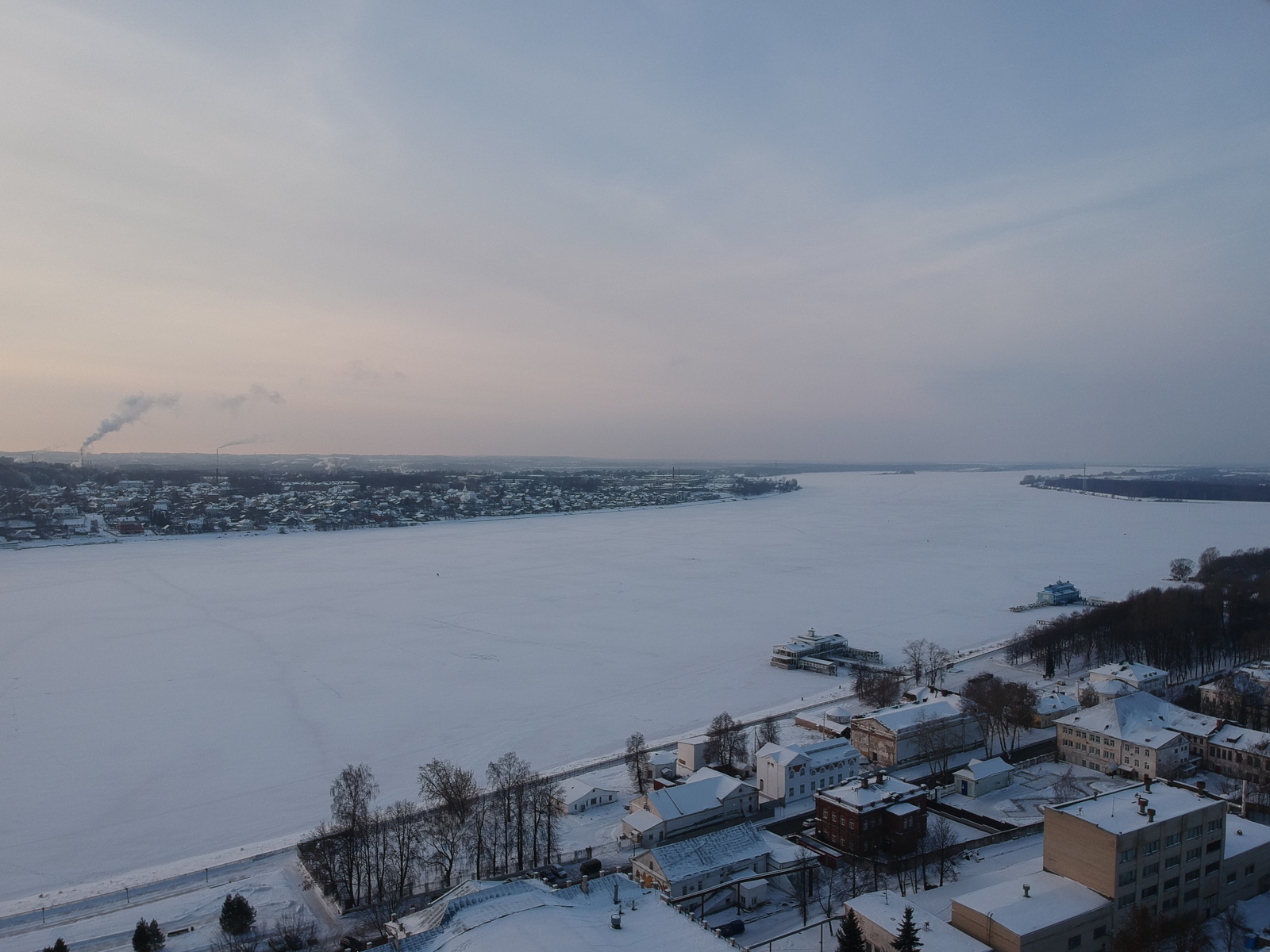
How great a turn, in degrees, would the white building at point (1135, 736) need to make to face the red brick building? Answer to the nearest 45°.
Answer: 0° — it already faces it

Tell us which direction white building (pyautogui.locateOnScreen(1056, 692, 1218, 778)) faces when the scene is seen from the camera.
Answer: facing the viewer and to the left of the viewer

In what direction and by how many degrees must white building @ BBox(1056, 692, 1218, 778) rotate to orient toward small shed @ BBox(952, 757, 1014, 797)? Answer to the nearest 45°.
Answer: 0° — it already faces it

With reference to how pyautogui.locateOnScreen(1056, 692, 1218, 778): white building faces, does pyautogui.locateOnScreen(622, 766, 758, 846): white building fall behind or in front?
in front

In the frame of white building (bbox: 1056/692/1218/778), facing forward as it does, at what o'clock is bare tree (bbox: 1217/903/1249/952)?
The bare tree is roughly at 10 o'clock from the white building.

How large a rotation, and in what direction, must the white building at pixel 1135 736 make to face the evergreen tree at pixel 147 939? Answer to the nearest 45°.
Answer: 0° — it already faces it

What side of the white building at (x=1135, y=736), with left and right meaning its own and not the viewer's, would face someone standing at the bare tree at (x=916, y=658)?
right

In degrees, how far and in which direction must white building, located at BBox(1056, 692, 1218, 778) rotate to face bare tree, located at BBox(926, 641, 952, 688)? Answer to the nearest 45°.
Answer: approximately 90° to its right

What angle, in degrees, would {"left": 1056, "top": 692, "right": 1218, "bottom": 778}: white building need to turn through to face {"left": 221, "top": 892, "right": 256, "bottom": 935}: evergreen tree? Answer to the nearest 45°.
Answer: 0° — it already faces it

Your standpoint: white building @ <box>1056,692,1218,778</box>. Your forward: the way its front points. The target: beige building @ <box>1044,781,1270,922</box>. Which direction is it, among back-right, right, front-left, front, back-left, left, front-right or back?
front-left

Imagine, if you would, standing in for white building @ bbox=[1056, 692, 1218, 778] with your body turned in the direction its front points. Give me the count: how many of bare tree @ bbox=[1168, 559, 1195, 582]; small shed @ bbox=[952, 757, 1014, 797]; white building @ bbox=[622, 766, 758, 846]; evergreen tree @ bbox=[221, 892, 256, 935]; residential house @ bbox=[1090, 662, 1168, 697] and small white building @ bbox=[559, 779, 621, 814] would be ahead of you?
4

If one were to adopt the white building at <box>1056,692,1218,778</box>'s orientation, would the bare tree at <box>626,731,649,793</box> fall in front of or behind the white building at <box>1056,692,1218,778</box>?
in front
